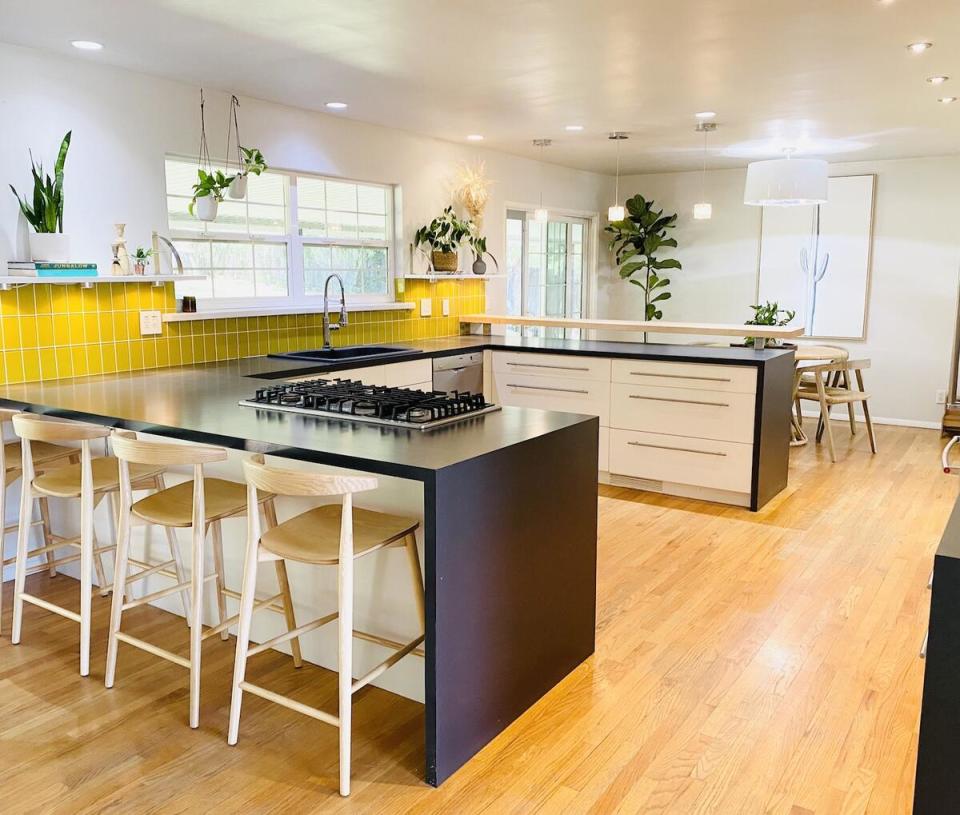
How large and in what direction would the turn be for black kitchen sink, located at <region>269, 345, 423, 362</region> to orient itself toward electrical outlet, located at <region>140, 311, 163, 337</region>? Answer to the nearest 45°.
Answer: approximately 90° to its right

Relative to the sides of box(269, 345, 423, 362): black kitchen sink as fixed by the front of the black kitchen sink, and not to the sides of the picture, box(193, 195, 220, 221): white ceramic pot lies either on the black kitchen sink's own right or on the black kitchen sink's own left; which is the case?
on the black kitchen sink's own right

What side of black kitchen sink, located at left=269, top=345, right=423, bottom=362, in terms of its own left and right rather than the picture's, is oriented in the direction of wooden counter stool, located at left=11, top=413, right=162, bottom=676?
right

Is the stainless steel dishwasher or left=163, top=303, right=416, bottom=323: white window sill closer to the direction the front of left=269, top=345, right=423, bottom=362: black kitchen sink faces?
the stainless steel dishwasher

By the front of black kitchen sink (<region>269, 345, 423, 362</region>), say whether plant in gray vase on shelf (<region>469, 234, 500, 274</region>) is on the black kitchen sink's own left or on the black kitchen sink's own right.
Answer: on the black kitchen sink's own left

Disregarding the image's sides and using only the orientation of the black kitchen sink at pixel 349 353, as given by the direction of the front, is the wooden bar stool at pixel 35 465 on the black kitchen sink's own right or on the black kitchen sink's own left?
on the black kitchen sink's own right

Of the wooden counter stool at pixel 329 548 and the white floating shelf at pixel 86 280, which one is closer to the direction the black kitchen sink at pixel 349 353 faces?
the wooden counter stool

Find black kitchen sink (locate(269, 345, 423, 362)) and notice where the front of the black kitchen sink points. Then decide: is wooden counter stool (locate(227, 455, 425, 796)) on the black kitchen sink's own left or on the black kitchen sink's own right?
on the black kitchen sink's own right

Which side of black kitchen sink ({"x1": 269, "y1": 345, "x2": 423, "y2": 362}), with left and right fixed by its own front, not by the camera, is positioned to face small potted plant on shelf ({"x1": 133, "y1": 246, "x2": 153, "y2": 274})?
right

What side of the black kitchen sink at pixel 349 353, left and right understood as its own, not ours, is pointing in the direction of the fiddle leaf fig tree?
left

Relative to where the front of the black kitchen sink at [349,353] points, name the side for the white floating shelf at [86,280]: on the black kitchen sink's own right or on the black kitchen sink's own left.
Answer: on the black kitchen sink's own right

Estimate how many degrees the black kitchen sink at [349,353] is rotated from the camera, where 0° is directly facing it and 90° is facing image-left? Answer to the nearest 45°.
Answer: approximately 315°
